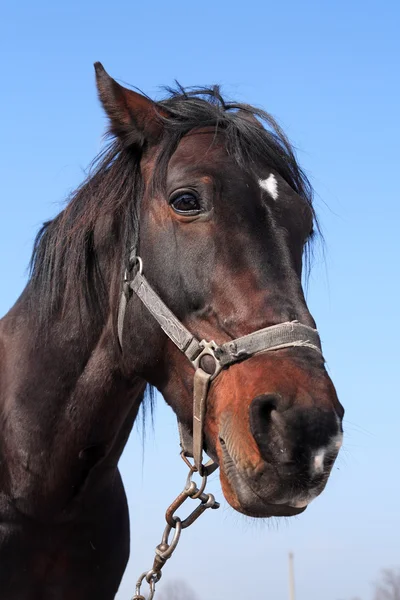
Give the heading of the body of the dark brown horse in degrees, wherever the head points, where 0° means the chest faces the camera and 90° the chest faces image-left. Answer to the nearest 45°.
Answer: approximately 315°
